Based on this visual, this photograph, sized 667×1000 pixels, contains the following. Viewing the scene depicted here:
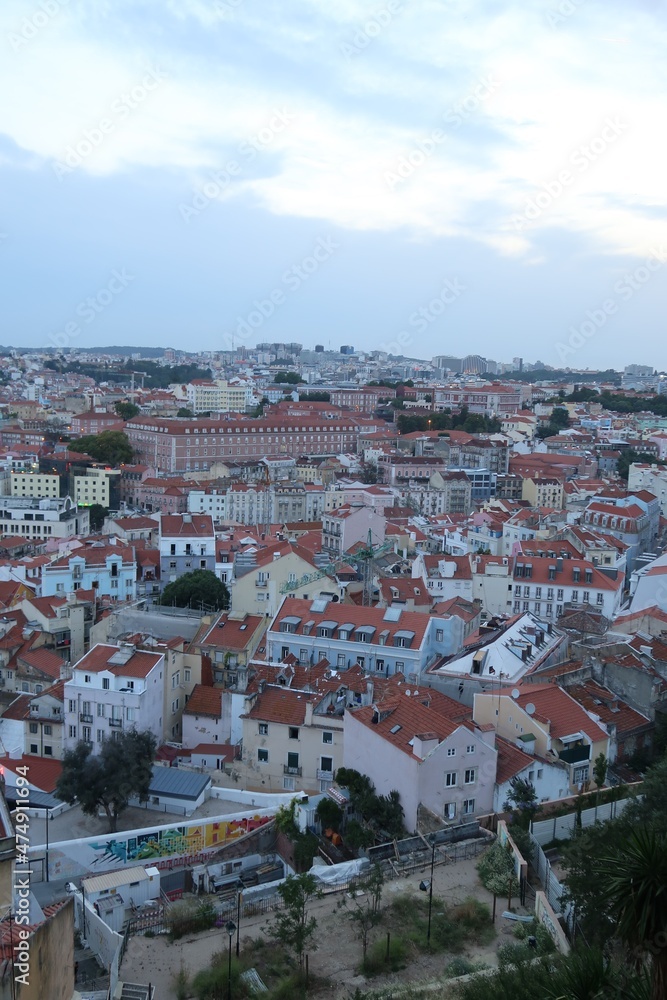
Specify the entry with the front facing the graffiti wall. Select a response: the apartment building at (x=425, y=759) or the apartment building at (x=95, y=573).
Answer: the apartment building at (x=95, y=573)

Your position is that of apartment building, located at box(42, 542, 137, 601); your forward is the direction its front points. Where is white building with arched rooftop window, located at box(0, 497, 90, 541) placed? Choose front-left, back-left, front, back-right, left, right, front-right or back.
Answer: back

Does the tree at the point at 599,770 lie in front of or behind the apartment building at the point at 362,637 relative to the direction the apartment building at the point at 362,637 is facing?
in front

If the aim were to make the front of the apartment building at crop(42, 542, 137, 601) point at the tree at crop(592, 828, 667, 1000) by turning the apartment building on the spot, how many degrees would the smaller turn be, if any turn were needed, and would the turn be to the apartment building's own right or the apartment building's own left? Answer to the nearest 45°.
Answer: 0° — it already faces it

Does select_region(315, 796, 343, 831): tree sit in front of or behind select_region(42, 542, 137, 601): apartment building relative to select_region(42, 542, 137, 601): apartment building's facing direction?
in front

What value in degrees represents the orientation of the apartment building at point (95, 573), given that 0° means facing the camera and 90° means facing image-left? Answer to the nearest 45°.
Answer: approximately 0°

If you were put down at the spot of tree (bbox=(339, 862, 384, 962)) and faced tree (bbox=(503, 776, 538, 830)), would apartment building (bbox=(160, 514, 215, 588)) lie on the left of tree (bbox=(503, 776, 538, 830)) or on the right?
left

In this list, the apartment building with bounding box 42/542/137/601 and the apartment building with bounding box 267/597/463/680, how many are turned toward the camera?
2

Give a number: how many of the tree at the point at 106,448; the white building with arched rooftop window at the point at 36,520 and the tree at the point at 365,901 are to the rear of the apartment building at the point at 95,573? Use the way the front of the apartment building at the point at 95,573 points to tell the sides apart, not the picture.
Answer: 2

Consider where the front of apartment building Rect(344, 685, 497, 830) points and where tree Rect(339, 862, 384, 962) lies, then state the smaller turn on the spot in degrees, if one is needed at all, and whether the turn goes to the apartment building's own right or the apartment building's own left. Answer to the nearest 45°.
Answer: approximately 45° to the apartment building's own right

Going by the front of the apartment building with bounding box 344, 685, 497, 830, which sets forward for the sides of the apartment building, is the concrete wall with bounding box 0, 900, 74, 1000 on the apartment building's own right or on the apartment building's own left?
on the apartment building's own right

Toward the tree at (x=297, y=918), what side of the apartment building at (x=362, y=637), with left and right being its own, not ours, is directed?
front

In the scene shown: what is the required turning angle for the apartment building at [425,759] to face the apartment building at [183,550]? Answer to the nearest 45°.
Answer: approximately 180°

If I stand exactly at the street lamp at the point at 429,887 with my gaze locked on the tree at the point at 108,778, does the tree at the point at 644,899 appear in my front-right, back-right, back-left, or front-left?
back-left

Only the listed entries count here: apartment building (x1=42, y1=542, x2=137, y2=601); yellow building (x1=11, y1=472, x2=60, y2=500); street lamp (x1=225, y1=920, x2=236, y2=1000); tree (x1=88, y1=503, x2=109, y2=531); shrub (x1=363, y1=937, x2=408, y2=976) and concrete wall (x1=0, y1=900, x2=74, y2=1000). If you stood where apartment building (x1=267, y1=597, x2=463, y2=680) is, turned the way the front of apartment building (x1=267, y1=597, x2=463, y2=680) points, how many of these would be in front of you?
3

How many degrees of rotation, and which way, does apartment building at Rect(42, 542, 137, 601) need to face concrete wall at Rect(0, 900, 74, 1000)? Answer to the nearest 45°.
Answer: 0° — it already faces it
